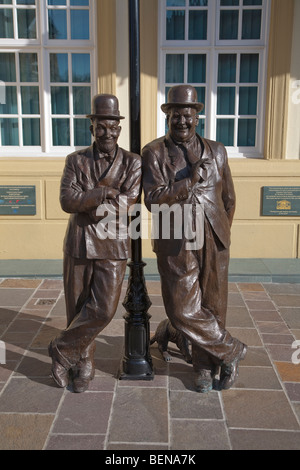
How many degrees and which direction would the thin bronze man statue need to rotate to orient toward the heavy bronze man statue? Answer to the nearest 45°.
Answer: approximately 90° to its left

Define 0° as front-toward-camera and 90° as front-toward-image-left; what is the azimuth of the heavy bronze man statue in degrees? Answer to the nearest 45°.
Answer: approximately 0°

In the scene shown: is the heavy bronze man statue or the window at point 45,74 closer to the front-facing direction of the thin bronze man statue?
the heavy bronze man statue

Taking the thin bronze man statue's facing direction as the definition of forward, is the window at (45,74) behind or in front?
behind

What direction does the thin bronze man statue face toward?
toward the camera

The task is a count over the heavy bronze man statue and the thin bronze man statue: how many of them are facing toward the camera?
2

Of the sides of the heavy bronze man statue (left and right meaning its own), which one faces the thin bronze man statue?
right

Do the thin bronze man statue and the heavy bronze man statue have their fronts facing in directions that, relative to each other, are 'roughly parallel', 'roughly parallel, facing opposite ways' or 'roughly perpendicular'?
roughly parallel

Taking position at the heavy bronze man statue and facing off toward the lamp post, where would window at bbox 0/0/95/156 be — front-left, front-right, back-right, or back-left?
front-right
